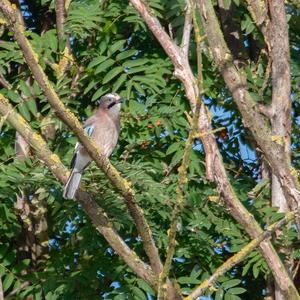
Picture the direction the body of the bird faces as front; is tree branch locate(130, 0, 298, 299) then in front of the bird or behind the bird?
in front

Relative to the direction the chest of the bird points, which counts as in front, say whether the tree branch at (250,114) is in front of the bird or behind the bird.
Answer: in front

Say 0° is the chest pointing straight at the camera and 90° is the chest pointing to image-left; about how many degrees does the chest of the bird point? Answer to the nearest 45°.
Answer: approximately 315°

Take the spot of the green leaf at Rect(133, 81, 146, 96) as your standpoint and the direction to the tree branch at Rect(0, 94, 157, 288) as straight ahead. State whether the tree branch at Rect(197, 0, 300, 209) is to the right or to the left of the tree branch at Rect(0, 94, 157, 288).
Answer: left
